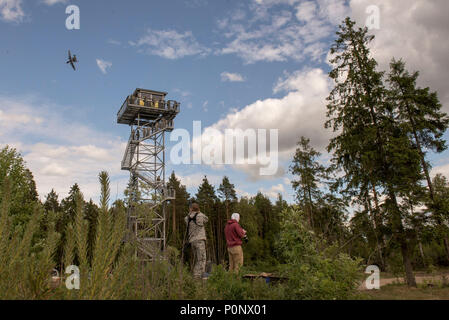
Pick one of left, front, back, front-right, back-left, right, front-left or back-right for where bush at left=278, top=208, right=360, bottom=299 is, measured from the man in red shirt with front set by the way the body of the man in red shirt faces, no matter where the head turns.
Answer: back-right

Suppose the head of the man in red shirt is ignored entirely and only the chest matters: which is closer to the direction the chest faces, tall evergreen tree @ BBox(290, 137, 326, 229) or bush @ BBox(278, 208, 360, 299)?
the tall evergreen tree

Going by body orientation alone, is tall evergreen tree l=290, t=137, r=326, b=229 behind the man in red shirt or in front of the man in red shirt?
in front
